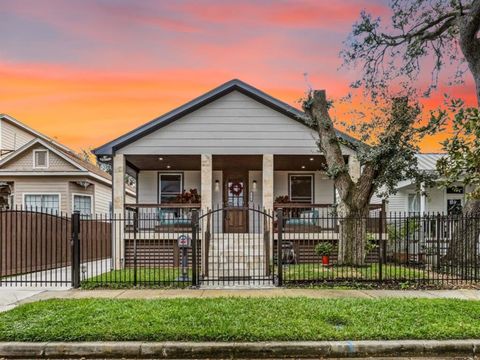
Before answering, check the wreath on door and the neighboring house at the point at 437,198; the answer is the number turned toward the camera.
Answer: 2

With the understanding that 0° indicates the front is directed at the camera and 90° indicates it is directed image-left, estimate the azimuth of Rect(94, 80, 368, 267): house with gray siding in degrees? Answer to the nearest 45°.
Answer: approximately 0°
